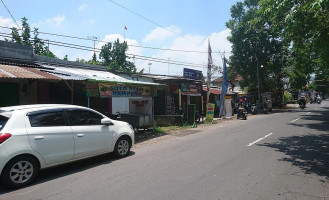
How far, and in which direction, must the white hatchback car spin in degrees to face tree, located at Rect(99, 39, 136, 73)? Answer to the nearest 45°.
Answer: approximately 45° to its left

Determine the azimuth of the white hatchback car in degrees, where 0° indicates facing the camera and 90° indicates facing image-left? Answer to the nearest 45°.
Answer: approximately 225°

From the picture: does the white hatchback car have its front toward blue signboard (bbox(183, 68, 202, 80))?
yes

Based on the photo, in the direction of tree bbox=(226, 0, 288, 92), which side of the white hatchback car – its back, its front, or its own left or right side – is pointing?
front

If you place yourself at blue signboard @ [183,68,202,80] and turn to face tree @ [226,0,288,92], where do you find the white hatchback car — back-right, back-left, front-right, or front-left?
back-right

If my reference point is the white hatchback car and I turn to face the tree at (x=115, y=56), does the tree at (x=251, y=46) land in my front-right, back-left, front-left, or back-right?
front-right
